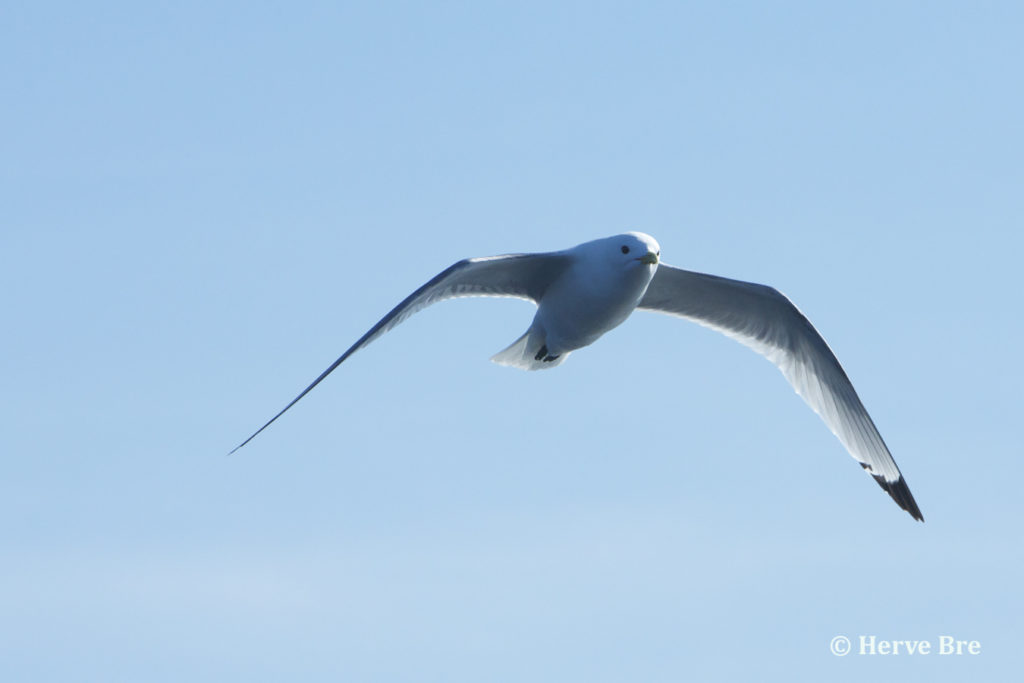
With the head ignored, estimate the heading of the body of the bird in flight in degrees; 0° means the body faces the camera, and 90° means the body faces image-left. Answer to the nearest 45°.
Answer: approximately 315°
